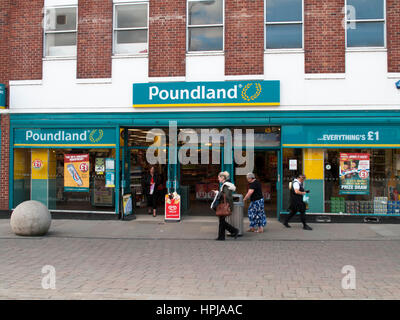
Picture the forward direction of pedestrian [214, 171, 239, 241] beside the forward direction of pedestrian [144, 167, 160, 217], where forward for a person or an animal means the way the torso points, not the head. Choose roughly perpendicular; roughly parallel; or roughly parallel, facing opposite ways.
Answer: roughly perpendicular

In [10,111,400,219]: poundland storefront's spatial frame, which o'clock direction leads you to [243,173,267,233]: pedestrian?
The pedestrian is roughly at 11 o'clock from the poundland storefront.

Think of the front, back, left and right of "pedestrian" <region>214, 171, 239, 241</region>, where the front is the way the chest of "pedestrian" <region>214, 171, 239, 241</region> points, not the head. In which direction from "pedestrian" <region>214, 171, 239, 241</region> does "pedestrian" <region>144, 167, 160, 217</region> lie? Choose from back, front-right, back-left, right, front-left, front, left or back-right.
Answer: front-right

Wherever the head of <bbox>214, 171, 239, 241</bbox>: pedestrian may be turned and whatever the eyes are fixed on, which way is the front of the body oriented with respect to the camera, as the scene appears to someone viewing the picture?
to the viewer's left

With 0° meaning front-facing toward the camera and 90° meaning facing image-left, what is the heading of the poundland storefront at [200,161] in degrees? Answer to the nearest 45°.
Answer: approximately 0°

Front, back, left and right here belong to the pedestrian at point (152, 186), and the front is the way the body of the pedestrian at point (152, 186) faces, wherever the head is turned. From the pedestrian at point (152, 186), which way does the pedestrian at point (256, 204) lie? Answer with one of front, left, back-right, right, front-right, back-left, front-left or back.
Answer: front-left
